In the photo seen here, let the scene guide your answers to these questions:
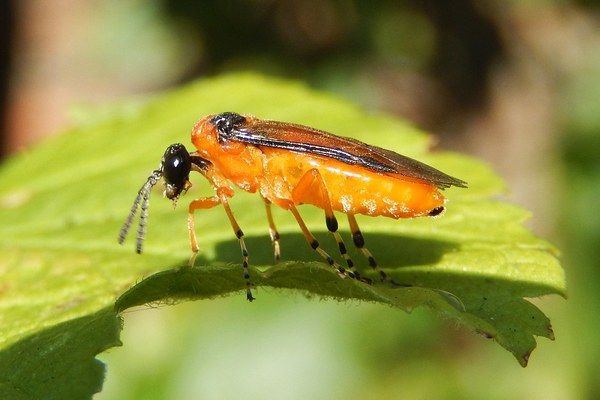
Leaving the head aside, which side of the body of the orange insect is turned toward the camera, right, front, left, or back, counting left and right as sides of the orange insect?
left

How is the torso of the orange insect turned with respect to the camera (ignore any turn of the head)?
to the viewer's left
